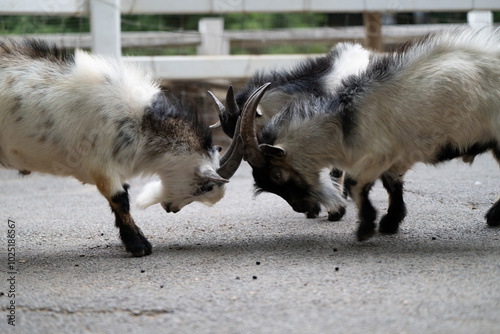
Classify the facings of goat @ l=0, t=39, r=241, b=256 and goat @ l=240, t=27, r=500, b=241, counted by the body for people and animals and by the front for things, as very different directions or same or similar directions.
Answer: very different directions

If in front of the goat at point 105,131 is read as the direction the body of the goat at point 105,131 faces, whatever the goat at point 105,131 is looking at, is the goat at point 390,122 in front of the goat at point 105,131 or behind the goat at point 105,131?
in front

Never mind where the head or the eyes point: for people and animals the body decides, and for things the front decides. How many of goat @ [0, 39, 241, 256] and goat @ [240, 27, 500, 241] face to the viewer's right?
1

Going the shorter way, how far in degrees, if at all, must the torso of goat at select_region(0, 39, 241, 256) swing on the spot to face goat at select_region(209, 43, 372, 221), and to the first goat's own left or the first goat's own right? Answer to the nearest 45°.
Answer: approximately 45° to the first goat's own left

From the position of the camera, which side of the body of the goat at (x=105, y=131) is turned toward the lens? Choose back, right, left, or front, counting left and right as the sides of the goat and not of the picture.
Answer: right

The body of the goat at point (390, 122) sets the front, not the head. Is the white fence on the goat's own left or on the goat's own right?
on the goat's own right

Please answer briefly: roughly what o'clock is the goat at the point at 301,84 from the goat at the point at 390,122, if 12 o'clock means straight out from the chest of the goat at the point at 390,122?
the goat at the point at 301,84 is roughly at 2 o'clock from the goat at the point at 390,122.

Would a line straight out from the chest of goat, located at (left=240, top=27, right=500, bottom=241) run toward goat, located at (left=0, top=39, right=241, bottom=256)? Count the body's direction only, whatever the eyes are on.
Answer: yes

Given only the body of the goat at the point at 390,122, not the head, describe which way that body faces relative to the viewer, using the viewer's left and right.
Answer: facing to the left of the viewer
